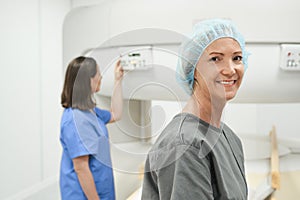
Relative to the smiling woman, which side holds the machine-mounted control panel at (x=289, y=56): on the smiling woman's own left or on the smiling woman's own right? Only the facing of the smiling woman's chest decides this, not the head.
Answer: on the smiling woman's own left

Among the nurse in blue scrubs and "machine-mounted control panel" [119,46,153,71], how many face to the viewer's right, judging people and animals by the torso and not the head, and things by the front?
1

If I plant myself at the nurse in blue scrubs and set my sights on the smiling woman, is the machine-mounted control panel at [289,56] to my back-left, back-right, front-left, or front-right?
front-left

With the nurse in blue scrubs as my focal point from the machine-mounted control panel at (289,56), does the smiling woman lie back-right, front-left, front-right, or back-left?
front-left

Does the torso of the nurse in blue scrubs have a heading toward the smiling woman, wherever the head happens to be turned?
no

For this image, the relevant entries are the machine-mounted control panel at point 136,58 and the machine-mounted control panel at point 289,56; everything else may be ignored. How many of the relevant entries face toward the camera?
2

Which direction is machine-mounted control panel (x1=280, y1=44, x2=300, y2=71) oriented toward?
toward the camera

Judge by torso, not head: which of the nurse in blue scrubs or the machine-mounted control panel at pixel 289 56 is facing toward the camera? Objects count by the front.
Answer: the machine-mounted control panel

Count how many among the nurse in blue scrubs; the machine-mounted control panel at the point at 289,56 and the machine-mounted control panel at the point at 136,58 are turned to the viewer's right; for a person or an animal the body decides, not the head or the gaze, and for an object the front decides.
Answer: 1

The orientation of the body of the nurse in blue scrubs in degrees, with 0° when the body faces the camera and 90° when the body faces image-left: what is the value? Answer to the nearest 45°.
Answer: approximately 270°

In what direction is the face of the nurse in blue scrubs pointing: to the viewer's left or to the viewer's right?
to the viewer's right

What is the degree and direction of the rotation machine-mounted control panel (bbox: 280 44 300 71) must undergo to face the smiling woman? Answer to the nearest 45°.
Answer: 0° — it already faces them
